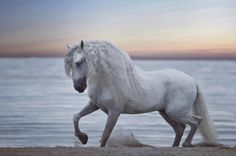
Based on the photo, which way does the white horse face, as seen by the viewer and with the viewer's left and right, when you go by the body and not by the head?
facing to the left of the viewer
